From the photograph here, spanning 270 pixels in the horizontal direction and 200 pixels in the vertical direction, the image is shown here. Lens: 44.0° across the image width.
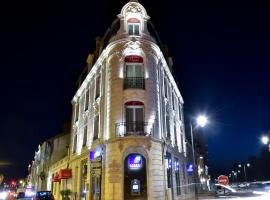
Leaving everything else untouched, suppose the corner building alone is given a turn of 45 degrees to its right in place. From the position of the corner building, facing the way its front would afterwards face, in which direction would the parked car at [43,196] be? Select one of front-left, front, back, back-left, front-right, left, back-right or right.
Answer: right

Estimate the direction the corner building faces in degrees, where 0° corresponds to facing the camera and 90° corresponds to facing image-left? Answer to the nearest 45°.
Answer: approximately 0°
